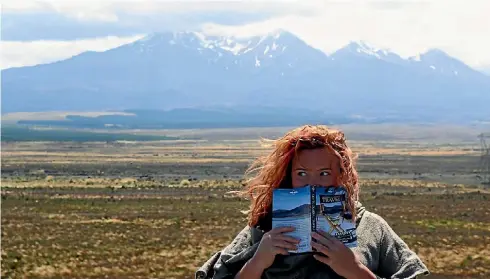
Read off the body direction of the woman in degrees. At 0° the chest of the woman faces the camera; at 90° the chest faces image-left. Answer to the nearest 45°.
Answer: approximately 0°
